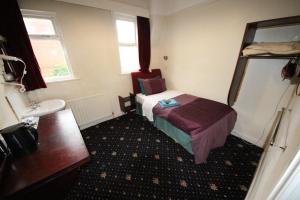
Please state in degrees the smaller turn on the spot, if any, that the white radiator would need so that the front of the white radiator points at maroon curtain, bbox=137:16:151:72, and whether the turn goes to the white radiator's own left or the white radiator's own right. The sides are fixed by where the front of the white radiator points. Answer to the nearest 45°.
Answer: approximately 45° to the white radiator's own left

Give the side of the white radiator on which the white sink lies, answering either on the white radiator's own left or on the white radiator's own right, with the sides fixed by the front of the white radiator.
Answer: on the white radiator's own right

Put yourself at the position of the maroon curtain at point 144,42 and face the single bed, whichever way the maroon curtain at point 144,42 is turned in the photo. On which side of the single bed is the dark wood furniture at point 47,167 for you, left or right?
right

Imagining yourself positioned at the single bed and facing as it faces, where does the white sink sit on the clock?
The white sink is roughly at 4 o'clock from the single bed.

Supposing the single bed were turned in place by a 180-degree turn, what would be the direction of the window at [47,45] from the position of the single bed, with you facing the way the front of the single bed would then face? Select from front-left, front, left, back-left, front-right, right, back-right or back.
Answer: front-left

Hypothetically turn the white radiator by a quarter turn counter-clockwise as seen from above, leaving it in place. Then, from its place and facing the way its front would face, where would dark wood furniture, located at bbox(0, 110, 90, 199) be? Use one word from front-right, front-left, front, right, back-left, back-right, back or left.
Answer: back-right

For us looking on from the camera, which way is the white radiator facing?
facing the viewer and to the right of the viewer

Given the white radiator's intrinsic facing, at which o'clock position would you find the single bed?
The single bed is roughly at 10 o'clock from the white radiator.

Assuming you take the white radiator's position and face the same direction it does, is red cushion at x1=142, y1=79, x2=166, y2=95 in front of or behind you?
in front

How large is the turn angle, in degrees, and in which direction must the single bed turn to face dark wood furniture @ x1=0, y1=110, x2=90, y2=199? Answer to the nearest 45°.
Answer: approximately 90° to its right

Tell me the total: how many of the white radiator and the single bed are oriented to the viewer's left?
0

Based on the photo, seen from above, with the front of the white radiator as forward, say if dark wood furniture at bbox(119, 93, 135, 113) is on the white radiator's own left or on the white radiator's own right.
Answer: on the white radiator's own left
